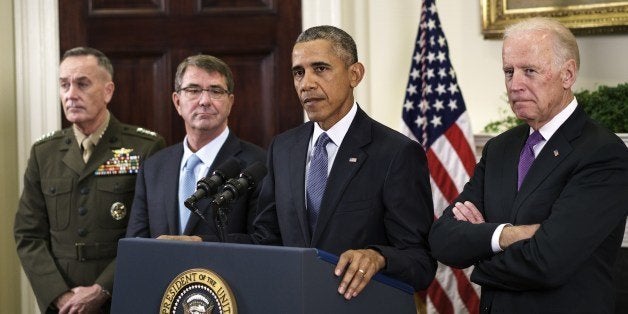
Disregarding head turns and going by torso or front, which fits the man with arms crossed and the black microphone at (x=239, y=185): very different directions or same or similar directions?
very different directions

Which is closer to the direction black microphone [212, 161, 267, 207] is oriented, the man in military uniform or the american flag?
the american flag

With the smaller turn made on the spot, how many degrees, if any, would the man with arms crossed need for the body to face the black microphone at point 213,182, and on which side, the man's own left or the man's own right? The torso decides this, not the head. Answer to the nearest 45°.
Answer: approximately 45° to the man's own right

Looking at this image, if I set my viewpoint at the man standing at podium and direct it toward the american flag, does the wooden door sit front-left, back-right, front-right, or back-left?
front-left

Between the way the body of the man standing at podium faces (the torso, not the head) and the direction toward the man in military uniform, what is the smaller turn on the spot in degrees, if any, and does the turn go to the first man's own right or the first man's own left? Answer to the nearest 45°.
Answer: approximately 90° to the first man's own right

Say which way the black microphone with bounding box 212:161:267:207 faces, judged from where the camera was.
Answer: facing away from the viewer and to the right of the viewer

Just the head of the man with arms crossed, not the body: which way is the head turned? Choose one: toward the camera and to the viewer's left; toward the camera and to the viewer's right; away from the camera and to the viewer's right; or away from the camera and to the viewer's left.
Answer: toward the camera and to the viewer's left

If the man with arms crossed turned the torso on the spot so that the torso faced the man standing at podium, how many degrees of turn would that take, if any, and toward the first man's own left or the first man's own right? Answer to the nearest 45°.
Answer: approximately 45° to the first man's own right

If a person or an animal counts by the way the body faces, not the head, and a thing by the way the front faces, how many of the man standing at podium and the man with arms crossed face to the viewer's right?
0

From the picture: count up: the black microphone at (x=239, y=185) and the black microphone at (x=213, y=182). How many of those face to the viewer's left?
0

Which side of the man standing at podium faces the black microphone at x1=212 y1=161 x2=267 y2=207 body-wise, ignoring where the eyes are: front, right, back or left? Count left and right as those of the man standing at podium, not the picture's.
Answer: front

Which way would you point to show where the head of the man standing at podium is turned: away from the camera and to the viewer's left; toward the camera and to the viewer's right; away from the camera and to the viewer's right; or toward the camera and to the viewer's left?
toward the camera and to the viewer's left

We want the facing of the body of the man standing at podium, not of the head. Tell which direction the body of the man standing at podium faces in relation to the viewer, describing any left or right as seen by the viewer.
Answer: facing the viewer and to the left of the viewer

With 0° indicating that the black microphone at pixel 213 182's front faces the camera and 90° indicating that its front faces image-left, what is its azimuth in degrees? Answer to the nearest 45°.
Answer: approximately 225°

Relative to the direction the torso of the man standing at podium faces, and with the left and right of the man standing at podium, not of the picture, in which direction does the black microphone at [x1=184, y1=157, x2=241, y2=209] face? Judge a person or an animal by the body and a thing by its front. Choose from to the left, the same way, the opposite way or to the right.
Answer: the opposite way
